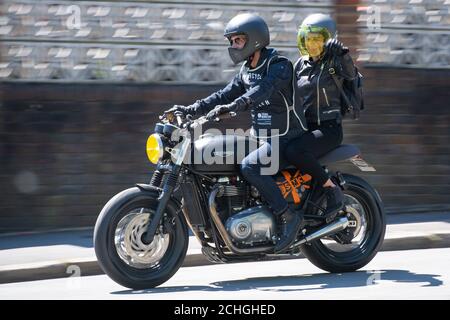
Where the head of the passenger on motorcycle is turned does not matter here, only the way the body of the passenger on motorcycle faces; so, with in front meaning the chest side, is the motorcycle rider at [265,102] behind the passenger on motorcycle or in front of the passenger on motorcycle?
in front

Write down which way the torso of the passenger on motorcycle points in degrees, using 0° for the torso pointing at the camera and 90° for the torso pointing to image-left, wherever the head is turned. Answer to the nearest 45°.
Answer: approximately 45°
